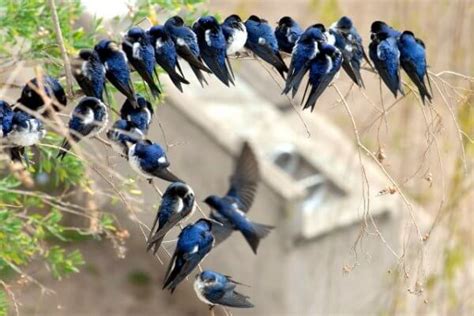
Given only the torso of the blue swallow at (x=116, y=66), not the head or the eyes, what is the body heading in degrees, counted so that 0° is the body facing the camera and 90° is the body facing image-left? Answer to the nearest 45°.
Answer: approximately 135°

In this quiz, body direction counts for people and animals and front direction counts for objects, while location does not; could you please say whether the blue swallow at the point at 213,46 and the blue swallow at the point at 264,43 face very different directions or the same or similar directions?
same or similar directions

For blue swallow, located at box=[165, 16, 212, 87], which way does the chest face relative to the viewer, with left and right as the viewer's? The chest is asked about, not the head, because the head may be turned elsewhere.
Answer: facing away from the viewer and to the left of the viewer

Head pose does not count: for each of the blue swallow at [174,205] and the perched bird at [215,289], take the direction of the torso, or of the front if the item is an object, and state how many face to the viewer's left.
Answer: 1

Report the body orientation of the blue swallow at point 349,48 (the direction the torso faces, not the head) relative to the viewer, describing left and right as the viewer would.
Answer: facing away from the viewer and to the left of the viewer

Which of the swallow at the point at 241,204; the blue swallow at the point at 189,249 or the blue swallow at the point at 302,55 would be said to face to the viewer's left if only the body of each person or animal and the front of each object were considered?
the swallow

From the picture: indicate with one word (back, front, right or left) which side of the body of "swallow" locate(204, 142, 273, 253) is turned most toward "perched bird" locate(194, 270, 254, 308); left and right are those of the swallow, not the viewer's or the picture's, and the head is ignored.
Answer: left

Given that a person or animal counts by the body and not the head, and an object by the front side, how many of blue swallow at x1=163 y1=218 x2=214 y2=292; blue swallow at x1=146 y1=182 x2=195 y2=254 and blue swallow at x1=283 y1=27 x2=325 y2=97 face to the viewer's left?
0

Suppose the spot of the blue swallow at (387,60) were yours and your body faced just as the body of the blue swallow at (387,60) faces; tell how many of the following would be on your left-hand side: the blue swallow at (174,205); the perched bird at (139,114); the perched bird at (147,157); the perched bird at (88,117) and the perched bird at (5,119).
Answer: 5
